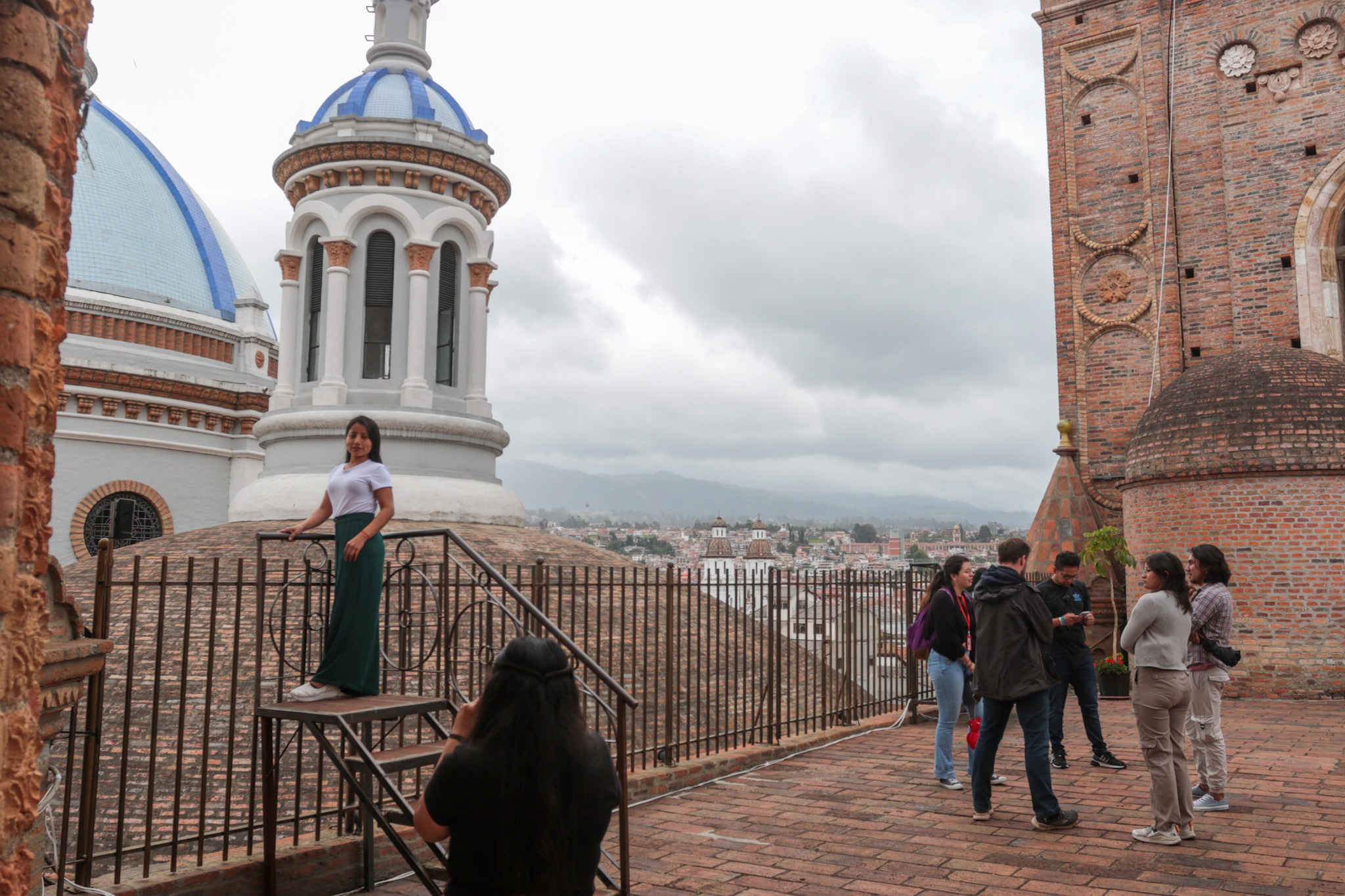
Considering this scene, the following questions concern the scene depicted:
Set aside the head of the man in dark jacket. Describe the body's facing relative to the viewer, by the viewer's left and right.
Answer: facing away from the viewer and to the right of the viewer

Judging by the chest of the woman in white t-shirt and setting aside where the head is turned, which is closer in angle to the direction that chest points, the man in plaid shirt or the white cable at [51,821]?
the white cable

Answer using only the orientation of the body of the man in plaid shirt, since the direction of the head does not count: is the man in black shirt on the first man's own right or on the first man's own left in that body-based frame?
on the first man's own right

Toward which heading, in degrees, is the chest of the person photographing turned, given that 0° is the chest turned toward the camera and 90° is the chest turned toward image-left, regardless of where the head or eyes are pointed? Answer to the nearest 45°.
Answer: approximately 180°

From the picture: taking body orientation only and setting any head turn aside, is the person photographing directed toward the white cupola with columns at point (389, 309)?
yes

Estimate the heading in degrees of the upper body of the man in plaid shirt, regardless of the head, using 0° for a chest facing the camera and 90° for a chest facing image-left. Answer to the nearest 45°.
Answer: approximately 90°

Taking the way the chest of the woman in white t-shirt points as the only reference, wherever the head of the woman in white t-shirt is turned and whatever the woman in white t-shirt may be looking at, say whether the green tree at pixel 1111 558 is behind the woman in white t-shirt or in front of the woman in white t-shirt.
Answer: behind

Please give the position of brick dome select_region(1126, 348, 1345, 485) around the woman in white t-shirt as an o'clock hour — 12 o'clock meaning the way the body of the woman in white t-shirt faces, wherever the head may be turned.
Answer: The brick dome is roughly at 7 o'clock from the woman in white t-shirt.

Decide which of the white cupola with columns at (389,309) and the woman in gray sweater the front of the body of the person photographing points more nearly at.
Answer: the white cupola with columns
